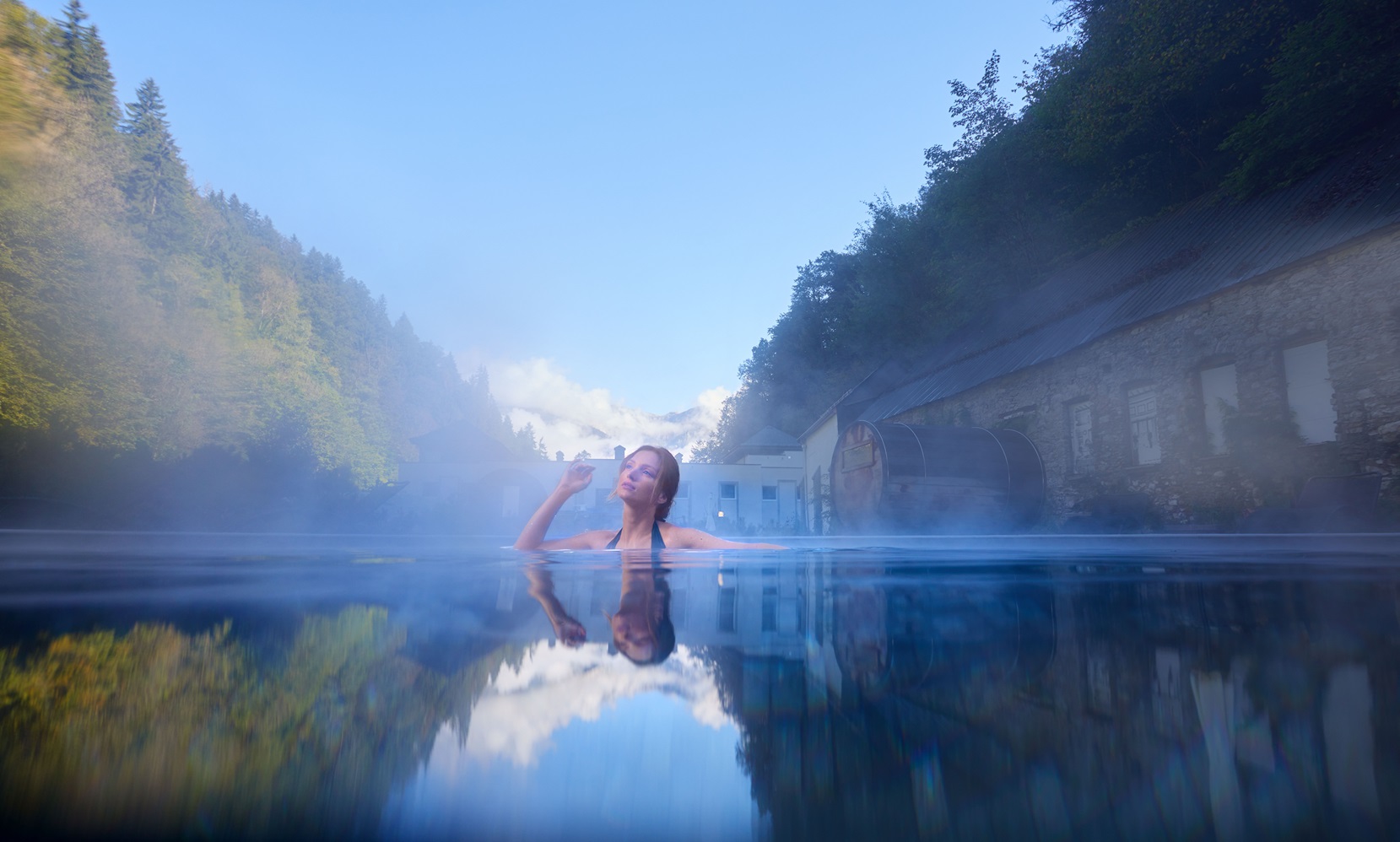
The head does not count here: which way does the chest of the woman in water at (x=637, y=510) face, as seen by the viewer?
toward the camera

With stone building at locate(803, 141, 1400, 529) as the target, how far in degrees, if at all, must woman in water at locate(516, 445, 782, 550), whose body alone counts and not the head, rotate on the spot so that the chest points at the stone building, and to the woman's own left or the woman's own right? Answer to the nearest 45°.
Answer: approximately 135° to the woman's own left

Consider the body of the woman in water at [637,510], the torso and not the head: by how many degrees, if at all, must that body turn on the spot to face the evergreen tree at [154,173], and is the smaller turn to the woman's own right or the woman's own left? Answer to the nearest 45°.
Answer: approximately 135° to the woman's own right

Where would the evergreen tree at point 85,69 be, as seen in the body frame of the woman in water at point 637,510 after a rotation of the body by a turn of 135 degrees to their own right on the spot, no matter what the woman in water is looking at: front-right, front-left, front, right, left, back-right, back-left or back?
front

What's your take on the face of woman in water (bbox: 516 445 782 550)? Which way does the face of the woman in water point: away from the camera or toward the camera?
toward the camera

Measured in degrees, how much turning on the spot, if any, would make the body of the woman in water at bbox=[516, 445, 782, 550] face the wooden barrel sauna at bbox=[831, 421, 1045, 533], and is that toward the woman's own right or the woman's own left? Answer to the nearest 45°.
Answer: approximately 135° to the woman's own left

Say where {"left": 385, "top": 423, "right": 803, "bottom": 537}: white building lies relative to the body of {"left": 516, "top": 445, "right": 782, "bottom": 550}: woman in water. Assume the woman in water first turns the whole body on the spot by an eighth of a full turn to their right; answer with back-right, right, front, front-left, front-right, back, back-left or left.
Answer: back-right
